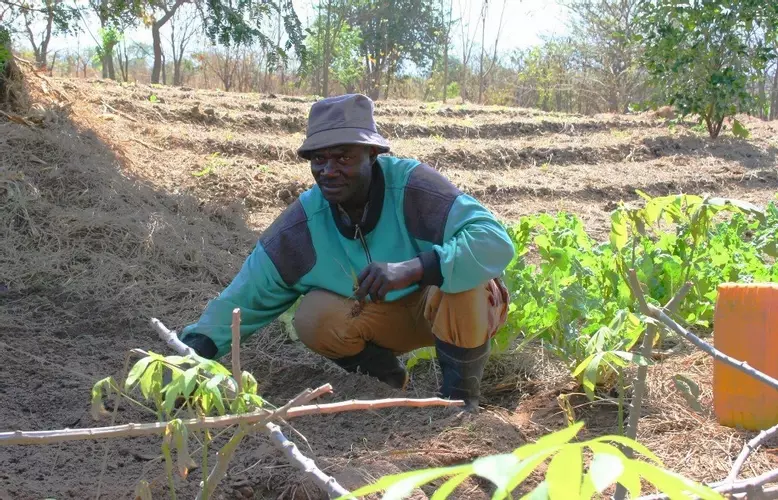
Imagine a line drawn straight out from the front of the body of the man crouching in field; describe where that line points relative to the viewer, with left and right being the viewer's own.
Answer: facing the viewer and to the left of the viewer

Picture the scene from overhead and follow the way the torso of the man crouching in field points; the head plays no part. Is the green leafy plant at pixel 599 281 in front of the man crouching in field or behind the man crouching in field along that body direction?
behind

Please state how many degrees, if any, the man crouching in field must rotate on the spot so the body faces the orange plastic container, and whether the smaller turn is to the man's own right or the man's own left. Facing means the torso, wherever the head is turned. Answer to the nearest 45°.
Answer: approximately 135° to the man's own left

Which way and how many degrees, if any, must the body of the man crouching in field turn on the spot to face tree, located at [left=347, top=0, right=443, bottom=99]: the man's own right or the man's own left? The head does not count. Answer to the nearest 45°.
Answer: approximately 135° to the man's own right

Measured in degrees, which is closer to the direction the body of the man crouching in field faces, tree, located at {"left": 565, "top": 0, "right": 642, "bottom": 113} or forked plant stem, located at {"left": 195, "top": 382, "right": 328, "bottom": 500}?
the forked plant stem

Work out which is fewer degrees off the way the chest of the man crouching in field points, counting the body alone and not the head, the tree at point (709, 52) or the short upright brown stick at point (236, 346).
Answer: the short upright brown stick

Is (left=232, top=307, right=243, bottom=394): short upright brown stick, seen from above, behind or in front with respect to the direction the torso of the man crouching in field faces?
in front

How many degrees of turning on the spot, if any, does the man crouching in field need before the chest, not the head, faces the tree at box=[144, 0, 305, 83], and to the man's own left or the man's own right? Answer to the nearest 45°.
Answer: approximately 135° to the man's own right

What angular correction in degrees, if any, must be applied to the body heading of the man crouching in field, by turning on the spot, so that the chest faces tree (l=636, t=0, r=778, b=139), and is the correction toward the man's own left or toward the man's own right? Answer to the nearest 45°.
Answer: approximately 180°
